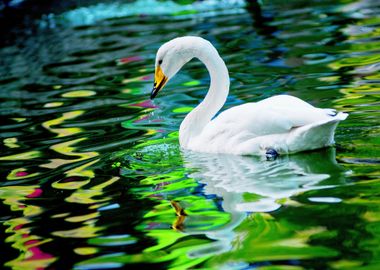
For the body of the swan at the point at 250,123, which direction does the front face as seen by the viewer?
to the viewer's left
